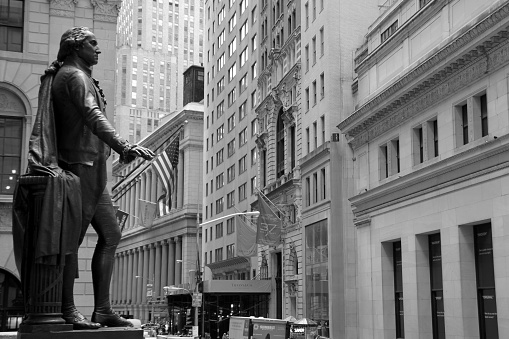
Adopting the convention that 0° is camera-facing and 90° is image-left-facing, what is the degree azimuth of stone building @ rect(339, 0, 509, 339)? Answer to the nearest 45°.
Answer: approximately 45°

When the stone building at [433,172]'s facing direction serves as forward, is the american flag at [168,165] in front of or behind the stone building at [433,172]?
in front

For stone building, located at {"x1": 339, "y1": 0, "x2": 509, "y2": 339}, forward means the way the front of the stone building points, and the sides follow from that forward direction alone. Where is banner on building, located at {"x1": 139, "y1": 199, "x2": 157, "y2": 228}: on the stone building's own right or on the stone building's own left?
on the stone building's own right
